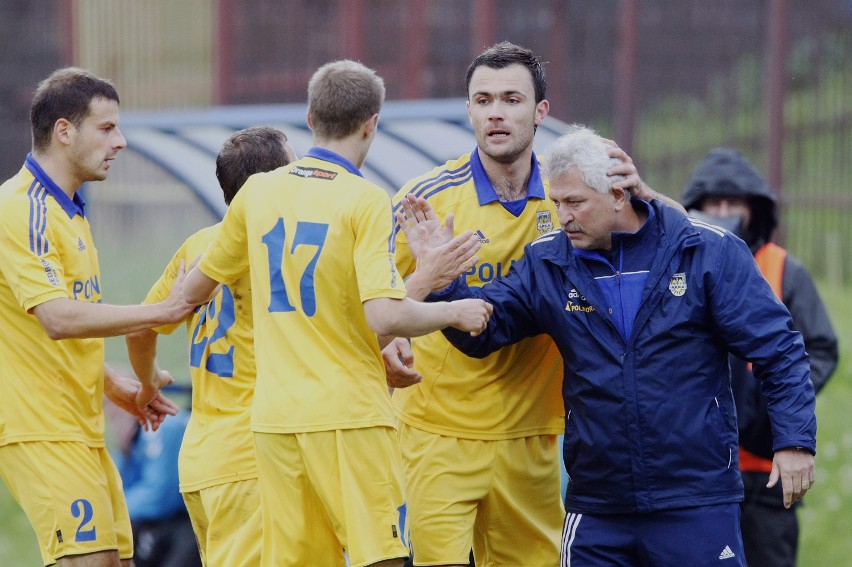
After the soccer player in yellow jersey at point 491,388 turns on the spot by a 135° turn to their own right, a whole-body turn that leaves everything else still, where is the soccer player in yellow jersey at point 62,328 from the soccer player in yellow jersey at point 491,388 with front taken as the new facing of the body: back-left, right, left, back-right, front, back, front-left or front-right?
front-left

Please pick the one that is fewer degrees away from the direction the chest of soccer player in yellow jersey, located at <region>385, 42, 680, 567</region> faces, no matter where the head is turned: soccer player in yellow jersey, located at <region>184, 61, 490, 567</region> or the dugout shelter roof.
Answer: the soccer player in yellow jersey

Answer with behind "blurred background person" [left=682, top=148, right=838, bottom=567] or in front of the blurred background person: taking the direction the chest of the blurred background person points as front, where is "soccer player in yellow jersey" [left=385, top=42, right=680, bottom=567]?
in front

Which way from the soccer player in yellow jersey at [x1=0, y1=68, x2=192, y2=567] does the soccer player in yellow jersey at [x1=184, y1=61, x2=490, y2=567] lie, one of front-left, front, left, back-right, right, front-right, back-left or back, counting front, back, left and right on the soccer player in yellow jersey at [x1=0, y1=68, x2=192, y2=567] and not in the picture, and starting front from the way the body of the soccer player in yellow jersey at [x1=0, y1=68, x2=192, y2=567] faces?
front-right

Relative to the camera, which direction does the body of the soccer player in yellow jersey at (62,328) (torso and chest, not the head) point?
to the viewer's right

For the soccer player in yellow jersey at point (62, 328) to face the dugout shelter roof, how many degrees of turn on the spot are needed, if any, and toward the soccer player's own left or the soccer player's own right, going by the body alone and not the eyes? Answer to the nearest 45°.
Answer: approximately 45° to the soccer player's own left

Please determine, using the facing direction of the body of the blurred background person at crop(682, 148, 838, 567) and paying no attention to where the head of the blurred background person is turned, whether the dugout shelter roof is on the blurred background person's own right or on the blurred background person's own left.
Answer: on the blurred background person's own right

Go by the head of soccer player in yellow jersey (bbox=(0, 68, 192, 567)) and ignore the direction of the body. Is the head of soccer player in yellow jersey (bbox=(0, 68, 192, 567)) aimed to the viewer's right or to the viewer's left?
to the viewer's right

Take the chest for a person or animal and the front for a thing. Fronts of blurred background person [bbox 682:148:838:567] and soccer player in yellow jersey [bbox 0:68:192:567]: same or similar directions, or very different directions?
very different directions

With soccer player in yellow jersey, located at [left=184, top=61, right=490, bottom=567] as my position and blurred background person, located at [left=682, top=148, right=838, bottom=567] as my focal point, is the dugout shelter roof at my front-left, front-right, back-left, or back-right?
front-left

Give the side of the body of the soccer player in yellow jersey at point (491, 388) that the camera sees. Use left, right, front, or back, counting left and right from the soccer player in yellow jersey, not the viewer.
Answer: front

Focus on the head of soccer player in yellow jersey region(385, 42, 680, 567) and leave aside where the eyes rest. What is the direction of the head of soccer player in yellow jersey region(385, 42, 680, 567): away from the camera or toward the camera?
toward the camera

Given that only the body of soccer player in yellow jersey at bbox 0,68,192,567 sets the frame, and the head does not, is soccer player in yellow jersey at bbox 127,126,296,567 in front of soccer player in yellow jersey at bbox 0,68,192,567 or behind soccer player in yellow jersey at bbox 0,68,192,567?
in front
